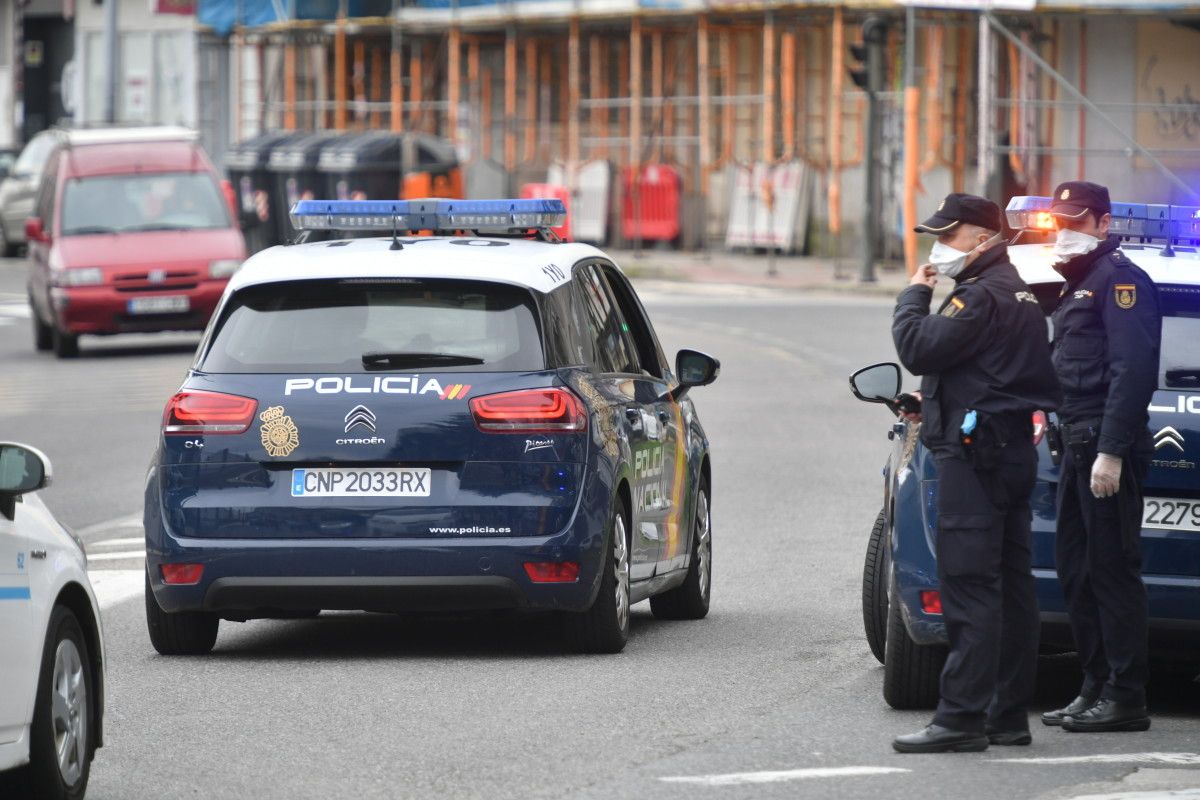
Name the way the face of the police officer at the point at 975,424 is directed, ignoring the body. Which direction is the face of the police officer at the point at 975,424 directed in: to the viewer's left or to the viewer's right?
to the viewer's left

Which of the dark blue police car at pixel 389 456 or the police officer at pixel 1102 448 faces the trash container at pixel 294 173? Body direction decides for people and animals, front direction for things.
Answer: the dark blue police car

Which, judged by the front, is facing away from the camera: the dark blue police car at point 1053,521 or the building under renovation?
the dark blue police car

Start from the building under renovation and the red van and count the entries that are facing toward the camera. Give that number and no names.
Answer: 2

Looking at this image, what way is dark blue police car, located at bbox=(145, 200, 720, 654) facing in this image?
away from the camera

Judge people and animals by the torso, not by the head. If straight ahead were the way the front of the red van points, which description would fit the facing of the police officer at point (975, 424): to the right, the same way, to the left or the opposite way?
to the right

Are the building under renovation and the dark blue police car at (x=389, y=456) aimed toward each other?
yes

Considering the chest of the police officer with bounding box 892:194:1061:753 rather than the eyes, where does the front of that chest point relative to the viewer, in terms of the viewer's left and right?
facing to the left of the viewer

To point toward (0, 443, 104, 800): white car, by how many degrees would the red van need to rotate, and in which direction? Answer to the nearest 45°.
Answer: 0° — it already faces it

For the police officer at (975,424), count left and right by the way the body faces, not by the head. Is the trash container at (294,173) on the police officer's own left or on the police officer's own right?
on the police officer's own right

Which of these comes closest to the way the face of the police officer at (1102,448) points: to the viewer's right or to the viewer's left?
to the viewer's left

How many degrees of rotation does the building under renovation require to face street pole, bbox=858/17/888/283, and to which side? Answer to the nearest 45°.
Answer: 0° — it already faces it

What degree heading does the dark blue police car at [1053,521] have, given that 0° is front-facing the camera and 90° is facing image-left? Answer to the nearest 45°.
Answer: approximately 180°

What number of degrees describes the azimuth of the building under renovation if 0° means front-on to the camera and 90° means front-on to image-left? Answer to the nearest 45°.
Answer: approximately 0°

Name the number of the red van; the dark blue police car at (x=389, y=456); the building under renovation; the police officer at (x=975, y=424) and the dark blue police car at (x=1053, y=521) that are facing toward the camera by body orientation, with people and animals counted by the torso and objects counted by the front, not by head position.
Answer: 2
